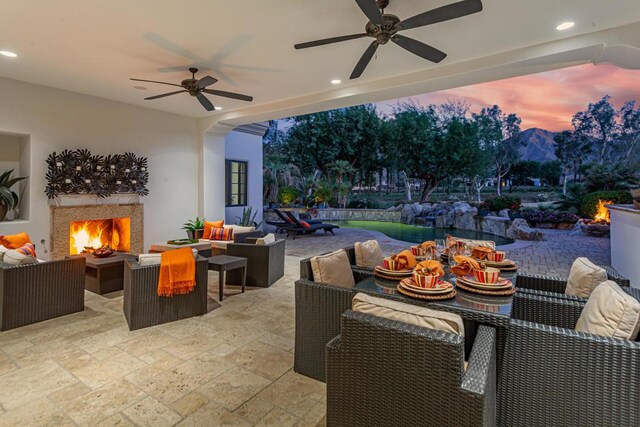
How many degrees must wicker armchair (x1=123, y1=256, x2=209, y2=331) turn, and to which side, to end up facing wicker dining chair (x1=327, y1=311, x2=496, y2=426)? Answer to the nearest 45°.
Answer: approximately 135° to its right

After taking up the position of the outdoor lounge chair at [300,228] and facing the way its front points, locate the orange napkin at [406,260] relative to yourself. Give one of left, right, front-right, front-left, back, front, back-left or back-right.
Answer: right

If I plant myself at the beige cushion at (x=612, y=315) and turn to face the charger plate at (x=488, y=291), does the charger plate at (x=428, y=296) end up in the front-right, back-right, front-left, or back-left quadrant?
front-left

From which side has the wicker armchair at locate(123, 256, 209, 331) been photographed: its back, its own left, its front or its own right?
back

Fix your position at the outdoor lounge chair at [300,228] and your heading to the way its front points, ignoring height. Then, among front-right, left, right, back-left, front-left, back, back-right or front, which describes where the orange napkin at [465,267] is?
right

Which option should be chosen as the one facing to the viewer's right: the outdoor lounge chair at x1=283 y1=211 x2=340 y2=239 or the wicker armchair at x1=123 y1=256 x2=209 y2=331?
the outdoor lounge chair

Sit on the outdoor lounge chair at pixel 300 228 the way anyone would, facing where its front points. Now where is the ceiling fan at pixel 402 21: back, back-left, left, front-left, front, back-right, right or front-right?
right

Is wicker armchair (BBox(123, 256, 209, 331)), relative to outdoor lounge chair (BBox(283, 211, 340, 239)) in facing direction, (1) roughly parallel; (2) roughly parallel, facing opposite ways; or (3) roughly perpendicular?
roughly perpendicular

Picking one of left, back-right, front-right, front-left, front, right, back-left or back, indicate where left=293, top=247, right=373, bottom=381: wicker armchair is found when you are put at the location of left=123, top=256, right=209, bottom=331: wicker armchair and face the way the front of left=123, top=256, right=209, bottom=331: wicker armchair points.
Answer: back-right

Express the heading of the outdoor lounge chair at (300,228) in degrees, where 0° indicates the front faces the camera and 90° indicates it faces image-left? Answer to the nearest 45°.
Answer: approximately 270°

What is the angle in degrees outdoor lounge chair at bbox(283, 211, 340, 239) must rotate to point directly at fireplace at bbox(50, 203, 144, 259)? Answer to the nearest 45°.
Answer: approximately 135° to its right

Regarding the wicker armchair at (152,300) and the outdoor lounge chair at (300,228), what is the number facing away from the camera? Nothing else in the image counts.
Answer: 1

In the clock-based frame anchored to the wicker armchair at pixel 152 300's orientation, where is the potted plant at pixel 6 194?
The potted plant is roughly at 11 o'clock from the wicker armchair.
